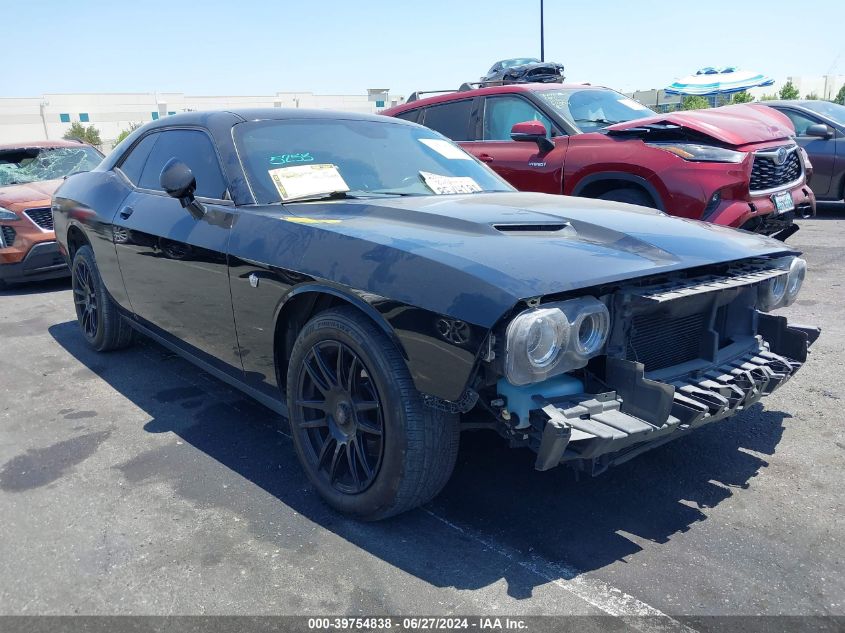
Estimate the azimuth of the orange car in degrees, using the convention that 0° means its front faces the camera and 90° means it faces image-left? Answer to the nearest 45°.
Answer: approximately 315°

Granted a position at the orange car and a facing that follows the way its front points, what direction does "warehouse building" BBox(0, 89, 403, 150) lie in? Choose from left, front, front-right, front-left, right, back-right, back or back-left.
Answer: back-left

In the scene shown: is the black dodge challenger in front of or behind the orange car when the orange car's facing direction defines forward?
in front

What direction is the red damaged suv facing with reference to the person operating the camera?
facing the viewer and to the right of the viewer

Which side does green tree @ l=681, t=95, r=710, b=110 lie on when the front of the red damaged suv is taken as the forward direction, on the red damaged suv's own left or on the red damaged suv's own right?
on the red damaged suv's own left

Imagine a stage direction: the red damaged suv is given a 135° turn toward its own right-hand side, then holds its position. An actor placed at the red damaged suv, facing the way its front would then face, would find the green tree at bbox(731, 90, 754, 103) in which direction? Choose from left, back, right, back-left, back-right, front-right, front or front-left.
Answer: right

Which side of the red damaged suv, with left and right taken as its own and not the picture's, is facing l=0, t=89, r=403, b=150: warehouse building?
back

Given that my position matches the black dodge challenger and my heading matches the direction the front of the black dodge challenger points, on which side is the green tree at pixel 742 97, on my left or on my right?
on my left

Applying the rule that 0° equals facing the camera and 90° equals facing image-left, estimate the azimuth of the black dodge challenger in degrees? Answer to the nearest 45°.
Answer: approximately 315°

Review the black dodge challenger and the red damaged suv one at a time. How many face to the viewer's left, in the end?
0

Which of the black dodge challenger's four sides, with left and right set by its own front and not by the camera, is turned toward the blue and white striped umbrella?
left

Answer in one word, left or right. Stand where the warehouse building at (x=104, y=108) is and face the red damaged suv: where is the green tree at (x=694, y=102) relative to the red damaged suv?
left
